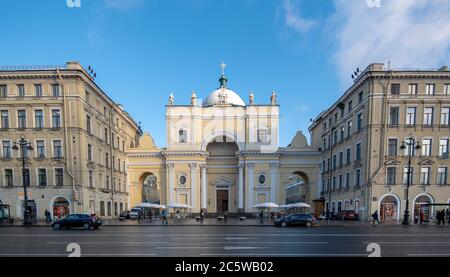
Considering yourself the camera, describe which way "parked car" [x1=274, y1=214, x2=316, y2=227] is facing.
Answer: facing to the left of the viewer

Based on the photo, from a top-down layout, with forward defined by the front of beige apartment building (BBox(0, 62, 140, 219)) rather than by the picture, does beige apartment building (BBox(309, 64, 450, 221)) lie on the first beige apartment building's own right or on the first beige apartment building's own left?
on the first beige apartment building's own left

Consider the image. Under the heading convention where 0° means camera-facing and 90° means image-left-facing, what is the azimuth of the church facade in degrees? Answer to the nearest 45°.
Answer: approximately 0°

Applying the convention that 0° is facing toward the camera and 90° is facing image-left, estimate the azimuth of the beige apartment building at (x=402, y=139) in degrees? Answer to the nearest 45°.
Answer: approximately 0°
